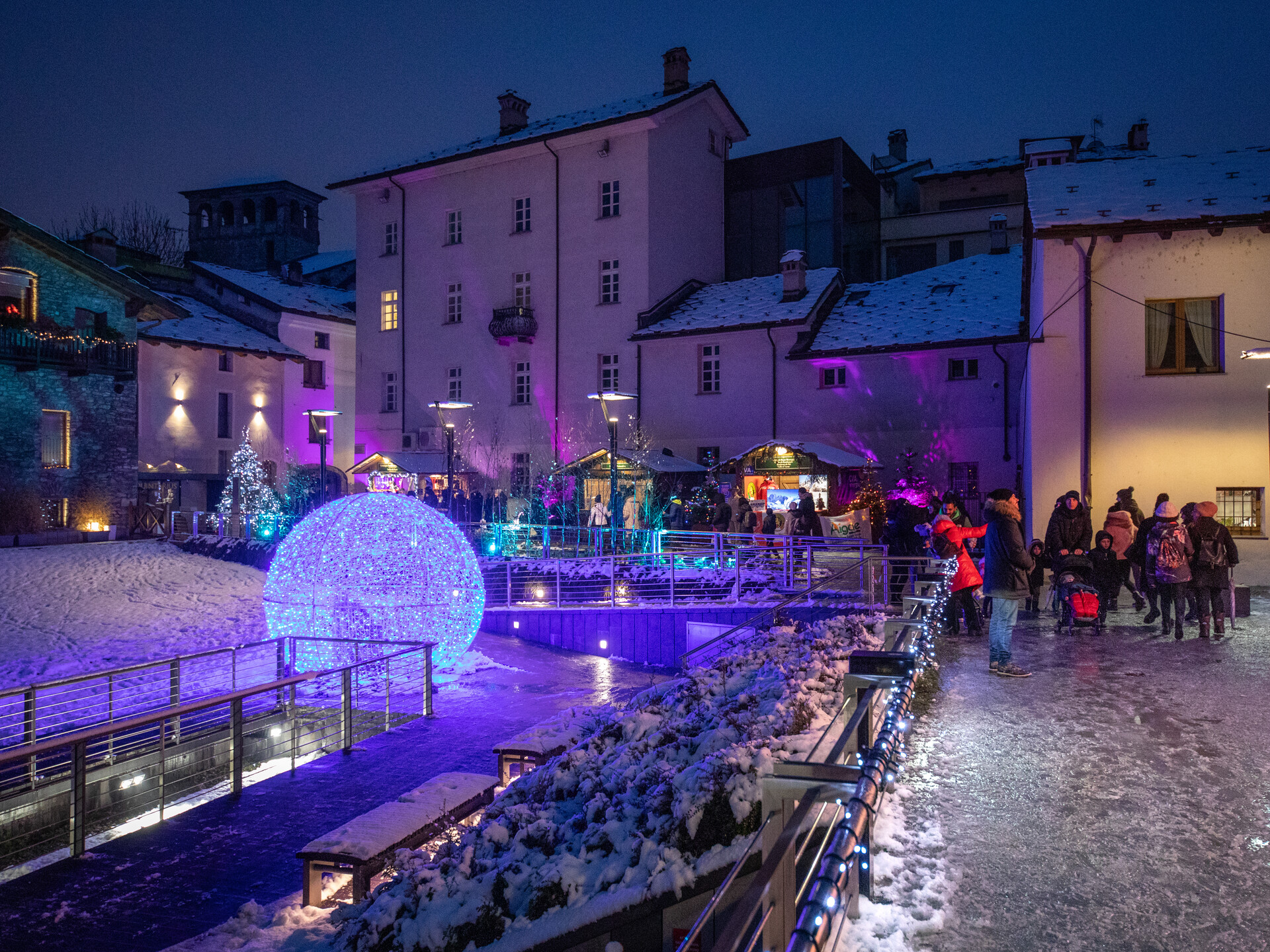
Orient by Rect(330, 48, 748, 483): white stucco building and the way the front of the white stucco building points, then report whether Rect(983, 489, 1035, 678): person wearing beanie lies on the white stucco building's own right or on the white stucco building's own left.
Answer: on the white stucco building's own left

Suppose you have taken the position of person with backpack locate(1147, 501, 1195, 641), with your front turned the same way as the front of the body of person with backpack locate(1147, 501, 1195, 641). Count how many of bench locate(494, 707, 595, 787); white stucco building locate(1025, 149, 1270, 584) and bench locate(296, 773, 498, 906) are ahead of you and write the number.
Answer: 1

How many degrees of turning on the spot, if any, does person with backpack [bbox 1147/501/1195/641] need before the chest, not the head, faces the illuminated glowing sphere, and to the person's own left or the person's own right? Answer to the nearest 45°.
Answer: approximately 90° to the person's own left

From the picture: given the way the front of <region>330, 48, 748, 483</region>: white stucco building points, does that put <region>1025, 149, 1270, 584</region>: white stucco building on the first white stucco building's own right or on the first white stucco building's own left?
on the first white stucco building's own left

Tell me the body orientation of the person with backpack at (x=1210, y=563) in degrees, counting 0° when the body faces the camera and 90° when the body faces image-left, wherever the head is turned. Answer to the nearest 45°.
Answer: approximately 180°

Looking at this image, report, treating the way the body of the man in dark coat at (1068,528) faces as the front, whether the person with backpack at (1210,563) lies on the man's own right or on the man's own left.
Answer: on the man's own left

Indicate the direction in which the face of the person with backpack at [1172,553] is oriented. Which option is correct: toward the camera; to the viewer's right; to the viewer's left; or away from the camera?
away from the camera

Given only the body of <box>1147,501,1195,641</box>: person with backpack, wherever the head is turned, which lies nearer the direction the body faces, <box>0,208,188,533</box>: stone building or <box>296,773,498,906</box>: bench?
the stone building

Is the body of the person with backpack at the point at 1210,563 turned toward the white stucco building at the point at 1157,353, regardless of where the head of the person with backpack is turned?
yes

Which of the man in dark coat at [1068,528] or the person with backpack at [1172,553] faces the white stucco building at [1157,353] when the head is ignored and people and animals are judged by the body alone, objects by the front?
the person with backpack

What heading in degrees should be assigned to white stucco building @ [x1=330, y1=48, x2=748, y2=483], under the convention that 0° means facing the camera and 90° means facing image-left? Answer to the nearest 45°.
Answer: approximately 45°

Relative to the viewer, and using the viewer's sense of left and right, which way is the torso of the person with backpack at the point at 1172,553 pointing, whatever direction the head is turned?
facing away from the viewer

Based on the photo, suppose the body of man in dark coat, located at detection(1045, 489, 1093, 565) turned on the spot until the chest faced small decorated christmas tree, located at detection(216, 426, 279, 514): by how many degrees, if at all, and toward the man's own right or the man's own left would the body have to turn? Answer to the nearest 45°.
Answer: approximately 135° to the man's own right

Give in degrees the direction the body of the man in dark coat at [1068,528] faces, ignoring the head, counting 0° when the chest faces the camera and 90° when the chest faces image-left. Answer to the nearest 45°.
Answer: approximately 0°

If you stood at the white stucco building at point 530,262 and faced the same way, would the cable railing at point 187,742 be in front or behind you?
in front
